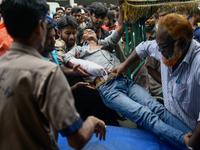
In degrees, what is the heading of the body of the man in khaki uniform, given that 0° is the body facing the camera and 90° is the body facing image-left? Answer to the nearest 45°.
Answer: approximately 225°

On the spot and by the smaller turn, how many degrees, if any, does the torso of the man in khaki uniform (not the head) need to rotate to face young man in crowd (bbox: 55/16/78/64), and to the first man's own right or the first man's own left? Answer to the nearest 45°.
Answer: approximately 45° to the first man's own left

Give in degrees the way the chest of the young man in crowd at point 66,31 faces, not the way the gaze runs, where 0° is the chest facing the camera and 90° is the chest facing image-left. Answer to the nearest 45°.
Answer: approximately 315°

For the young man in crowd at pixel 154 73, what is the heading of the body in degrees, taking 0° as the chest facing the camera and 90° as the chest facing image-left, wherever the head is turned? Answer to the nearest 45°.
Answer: approximately 45°

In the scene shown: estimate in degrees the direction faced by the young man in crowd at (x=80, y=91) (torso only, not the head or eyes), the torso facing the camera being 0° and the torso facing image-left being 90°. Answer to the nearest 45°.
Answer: approximately 315°

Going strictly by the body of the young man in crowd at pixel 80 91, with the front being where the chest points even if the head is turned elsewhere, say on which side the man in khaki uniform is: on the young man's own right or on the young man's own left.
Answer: on the young man's own right
